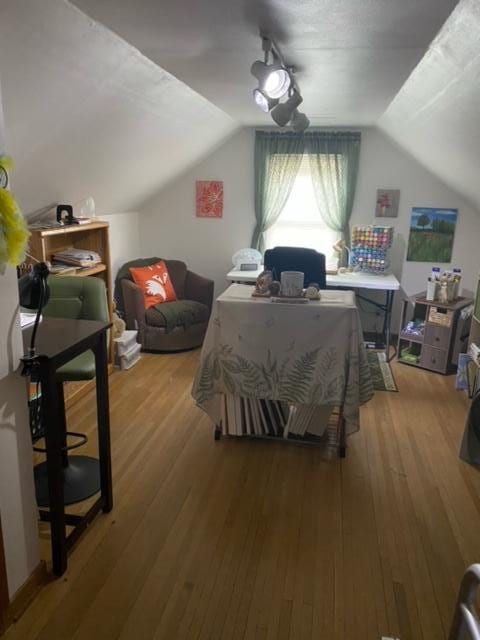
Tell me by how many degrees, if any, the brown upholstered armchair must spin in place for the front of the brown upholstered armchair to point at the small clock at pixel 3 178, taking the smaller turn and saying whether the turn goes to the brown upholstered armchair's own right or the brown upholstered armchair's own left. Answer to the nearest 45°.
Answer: approximately 45° to the brown upholstered armchair's own right

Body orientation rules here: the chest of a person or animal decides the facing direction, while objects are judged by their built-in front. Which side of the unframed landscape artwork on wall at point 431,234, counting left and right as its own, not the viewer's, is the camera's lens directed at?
front

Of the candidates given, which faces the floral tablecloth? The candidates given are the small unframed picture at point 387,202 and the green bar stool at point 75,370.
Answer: the small unframed picture

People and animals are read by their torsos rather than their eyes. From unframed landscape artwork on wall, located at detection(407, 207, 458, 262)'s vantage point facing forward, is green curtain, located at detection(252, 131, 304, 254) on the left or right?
on its right

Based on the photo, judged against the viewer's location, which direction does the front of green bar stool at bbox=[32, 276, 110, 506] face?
facing the viewer and to the left of the viewer

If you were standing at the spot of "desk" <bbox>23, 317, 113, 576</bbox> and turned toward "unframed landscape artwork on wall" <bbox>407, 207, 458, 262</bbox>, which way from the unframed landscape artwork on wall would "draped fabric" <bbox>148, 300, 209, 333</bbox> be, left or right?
left

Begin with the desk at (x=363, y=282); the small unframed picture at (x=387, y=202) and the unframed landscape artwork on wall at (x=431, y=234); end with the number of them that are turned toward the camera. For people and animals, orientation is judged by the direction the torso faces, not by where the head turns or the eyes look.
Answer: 3

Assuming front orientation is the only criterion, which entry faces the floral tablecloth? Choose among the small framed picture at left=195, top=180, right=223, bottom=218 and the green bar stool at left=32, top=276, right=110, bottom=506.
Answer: the small framed picture

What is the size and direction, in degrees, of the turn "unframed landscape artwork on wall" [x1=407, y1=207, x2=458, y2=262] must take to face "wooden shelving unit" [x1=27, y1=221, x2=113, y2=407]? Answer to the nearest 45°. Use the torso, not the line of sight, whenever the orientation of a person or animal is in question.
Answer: approximately 45° to its right

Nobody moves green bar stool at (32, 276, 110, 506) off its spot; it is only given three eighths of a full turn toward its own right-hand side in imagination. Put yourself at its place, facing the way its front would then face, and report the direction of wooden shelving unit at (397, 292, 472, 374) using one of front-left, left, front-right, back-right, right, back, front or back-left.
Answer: right

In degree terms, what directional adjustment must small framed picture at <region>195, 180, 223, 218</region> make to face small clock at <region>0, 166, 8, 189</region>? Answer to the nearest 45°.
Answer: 0° — it already faces it
